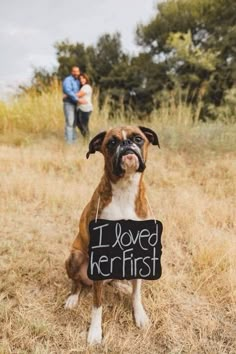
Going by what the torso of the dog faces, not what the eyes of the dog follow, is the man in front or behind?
behind

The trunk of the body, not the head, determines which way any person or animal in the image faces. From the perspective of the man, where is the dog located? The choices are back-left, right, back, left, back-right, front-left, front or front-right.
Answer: front-right

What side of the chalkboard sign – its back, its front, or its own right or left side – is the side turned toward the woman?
back

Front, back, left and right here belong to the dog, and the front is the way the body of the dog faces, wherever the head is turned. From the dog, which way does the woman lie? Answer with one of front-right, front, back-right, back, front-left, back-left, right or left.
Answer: back-left

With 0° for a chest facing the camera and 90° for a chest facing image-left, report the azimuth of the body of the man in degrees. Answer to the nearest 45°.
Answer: approximately 315°

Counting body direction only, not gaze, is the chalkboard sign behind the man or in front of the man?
in front

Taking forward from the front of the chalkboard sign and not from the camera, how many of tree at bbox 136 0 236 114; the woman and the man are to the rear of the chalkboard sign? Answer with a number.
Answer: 3

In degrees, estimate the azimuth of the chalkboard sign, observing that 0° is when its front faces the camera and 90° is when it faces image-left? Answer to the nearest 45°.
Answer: approximately 0°

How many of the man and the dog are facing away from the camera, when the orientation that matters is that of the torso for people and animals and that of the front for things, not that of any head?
0

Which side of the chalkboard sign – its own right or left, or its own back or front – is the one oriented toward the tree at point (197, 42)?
back

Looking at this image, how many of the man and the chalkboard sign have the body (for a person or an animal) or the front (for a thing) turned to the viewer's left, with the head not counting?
0
